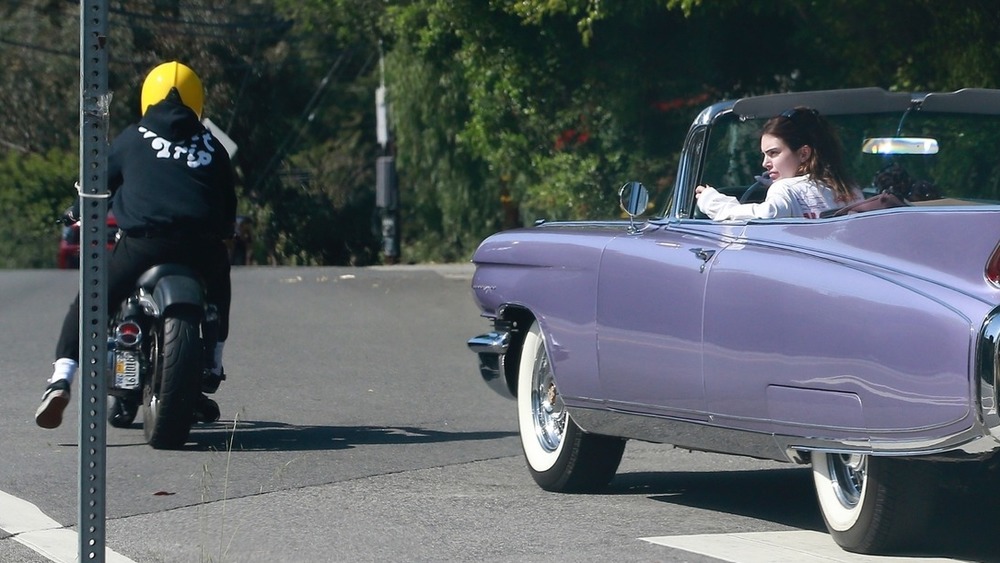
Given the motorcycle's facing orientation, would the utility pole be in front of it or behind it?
in front

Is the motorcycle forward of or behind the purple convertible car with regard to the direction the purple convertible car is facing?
forward

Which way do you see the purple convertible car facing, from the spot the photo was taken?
facing away from the viewer and to the left of the viewer

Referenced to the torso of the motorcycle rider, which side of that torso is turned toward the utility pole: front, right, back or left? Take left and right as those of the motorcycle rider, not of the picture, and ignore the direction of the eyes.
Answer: front

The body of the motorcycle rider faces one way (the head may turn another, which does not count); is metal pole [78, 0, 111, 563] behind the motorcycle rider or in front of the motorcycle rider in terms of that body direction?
behind

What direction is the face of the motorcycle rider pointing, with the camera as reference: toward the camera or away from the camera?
away from the camera

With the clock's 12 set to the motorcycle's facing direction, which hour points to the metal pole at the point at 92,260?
The metal pole is roughly at 6 o'clock from the motorcycle.

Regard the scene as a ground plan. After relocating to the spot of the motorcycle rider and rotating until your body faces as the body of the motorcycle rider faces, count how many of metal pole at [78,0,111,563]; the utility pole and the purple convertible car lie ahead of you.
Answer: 1

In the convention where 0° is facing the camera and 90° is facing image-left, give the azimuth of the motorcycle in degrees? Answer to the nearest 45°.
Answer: approximately 180°

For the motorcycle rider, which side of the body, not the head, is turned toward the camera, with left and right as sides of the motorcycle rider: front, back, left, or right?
back

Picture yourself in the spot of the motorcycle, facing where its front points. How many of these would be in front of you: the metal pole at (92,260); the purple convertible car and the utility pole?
1

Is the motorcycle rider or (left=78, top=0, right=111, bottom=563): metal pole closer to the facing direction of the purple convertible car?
the motorcycle rider

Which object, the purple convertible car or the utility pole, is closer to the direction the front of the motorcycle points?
the utility pole

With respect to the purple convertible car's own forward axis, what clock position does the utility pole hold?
The utility pole is roughly at 1 o'clock from the purple convertible car.

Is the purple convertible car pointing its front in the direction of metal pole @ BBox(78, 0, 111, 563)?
no
